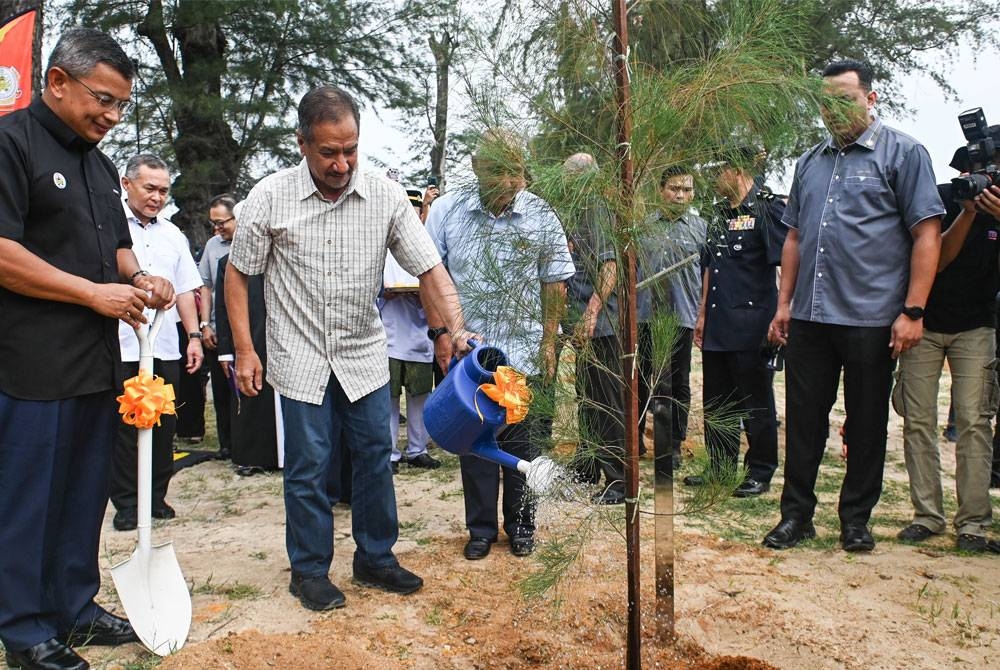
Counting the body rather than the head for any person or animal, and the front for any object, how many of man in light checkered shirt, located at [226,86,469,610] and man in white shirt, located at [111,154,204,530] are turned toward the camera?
2

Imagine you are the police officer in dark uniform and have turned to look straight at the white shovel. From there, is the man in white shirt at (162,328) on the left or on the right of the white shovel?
right

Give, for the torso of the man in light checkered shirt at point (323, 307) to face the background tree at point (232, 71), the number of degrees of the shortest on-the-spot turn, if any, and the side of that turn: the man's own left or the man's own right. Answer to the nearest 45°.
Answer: approximately 180°

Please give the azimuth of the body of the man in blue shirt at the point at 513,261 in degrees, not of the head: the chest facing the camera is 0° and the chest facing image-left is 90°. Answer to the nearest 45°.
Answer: approximately 0°

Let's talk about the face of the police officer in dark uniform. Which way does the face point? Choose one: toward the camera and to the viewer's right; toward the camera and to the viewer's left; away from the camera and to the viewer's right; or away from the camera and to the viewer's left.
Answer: toward the camera and to the viewer's left
